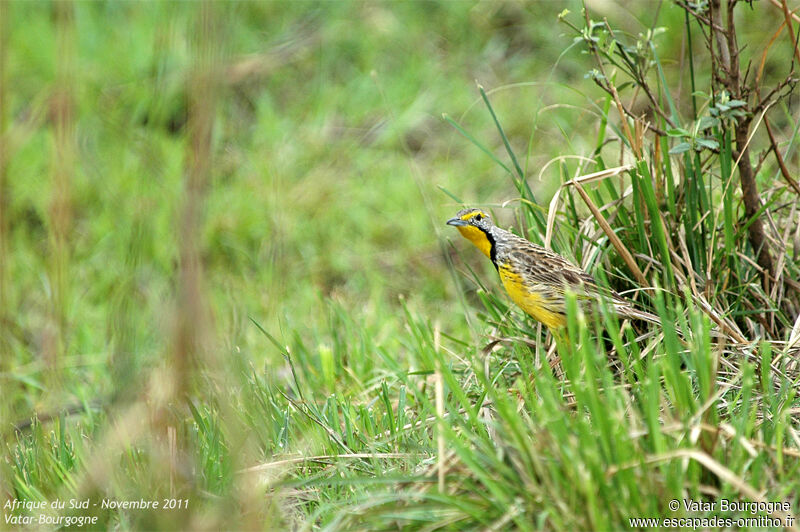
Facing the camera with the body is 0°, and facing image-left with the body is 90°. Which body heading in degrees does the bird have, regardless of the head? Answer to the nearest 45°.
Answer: approximately 90°
